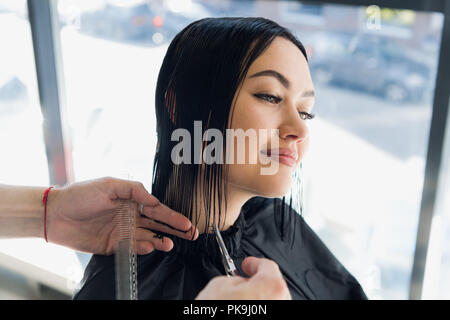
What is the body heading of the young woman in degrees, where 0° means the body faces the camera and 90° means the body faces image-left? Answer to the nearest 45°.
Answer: approximately 315°

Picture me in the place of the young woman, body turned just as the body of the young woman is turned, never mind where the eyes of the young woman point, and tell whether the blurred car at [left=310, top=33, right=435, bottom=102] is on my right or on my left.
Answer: on my left
